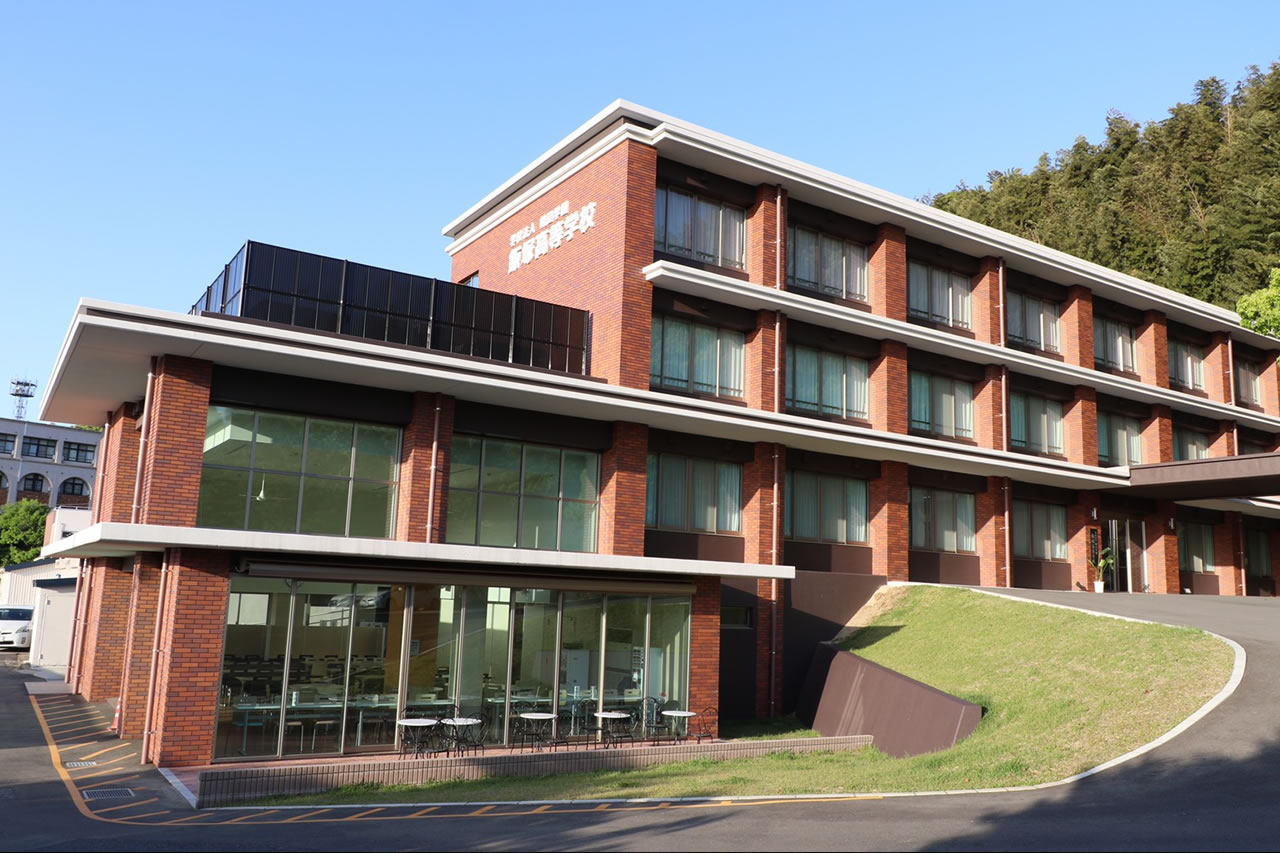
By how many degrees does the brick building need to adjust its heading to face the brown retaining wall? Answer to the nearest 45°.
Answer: approximately 45° to its right

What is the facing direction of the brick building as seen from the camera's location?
facing the viewer and to the right of the viewer

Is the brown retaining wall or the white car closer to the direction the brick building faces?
the brown retaining wall

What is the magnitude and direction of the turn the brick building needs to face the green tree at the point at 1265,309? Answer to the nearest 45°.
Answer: approximately 45° to its left

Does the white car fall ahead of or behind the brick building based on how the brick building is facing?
behind
